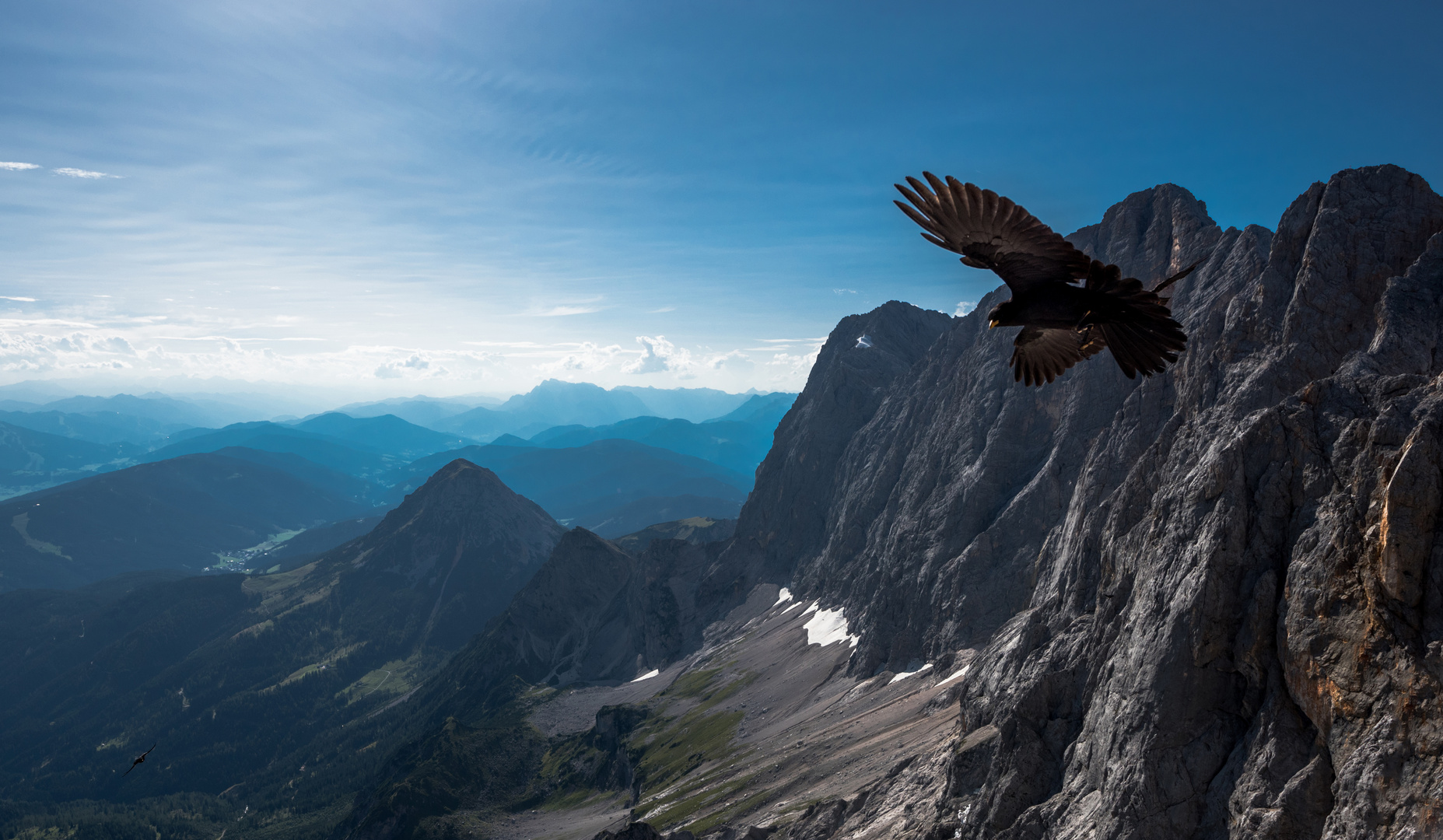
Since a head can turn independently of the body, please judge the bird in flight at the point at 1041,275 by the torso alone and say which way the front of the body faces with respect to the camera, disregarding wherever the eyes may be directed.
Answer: to the viewer's left
